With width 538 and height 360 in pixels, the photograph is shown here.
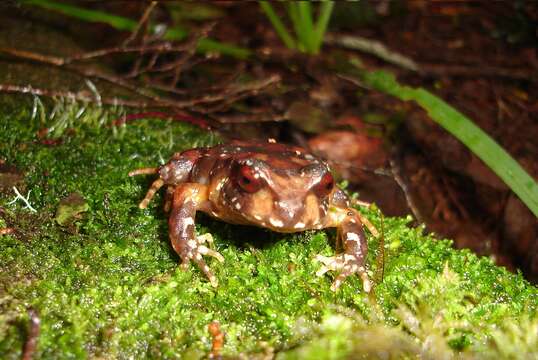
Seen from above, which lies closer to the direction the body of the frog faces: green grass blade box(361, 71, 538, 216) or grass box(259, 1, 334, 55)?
the green grass blade

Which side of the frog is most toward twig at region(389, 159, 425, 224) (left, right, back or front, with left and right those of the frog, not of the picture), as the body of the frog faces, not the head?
left

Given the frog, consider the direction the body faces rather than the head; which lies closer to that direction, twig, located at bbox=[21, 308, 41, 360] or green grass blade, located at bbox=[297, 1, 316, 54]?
the twig

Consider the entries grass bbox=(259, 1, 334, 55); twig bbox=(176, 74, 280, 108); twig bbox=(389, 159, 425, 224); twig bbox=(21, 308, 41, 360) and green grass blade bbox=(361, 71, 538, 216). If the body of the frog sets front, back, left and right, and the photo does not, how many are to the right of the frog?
1

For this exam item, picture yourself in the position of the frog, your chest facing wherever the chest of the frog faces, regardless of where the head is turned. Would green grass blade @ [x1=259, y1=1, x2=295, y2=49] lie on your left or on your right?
on your left

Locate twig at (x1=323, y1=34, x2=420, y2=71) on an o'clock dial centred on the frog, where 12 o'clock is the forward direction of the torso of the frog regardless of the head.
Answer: The twig is roughly at 8 o'clock from the frog.

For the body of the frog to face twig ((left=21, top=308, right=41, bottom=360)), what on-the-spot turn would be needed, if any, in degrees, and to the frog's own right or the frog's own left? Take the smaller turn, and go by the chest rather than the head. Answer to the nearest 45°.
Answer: approximately 90° to the frog's own right

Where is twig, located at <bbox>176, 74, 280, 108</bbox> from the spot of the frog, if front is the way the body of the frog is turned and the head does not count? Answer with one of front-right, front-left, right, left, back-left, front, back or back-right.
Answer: back-left

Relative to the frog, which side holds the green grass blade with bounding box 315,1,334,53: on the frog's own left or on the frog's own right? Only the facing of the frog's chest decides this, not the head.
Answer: on the frog's own left

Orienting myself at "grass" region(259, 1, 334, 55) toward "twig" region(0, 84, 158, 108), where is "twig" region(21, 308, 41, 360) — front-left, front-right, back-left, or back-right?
front-left

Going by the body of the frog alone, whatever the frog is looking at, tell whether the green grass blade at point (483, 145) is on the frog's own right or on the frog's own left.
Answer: on the frog's own left

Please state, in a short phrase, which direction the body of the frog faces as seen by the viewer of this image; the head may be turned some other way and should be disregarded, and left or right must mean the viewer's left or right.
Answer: facing the viewer and to the right of the viewer

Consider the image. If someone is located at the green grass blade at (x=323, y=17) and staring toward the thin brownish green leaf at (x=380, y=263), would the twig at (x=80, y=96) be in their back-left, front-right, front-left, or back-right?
front-right
